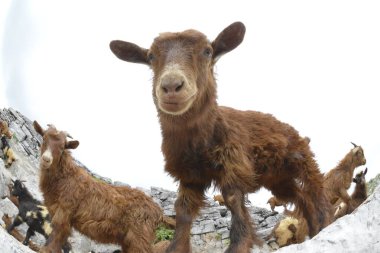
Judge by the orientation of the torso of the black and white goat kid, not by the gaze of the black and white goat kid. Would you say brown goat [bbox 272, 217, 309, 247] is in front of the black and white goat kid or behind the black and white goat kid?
behind

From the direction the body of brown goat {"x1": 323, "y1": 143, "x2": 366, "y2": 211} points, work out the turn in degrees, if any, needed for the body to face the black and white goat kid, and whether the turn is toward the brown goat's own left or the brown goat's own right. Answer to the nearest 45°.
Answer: approximately 135° to the brown goat's own right

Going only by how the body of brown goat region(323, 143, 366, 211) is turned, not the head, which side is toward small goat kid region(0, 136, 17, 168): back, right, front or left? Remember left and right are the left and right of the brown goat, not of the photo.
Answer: back

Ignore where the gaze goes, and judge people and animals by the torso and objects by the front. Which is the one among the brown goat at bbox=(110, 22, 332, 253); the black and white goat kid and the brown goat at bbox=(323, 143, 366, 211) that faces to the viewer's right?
the brown goat at bbox=(323, 143, 366, 211)

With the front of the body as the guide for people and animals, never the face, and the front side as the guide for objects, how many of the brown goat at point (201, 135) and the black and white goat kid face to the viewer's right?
0

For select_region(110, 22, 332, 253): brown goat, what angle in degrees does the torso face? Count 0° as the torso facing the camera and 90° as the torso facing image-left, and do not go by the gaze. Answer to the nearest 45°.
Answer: approximately 45°

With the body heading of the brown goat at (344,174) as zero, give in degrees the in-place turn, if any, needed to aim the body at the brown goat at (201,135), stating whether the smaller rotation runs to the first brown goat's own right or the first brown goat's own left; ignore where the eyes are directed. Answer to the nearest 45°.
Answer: approximately 90° to the first brown goat's own right

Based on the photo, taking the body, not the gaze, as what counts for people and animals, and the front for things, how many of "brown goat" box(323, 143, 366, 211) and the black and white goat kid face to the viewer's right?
1

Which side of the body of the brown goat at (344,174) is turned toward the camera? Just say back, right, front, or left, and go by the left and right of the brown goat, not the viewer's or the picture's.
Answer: right

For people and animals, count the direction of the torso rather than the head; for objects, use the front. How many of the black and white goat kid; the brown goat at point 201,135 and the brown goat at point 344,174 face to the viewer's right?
1

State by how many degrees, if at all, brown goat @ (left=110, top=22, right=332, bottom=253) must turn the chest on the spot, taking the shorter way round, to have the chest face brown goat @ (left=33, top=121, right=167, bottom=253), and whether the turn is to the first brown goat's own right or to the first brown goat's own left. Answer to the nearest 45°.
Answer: approximately 90° to the first brown goat's own right

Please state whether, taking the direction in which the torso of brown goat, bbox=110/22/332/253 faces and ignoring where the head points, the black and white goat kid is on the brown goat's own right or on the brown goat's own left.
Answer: on the brown goat's own right

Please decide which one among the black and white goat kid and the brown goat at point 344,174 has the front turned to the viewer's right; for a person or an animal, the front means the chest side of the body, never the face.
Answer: the brown goat

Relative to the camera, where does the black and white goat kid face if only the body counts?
to the viewer's left
